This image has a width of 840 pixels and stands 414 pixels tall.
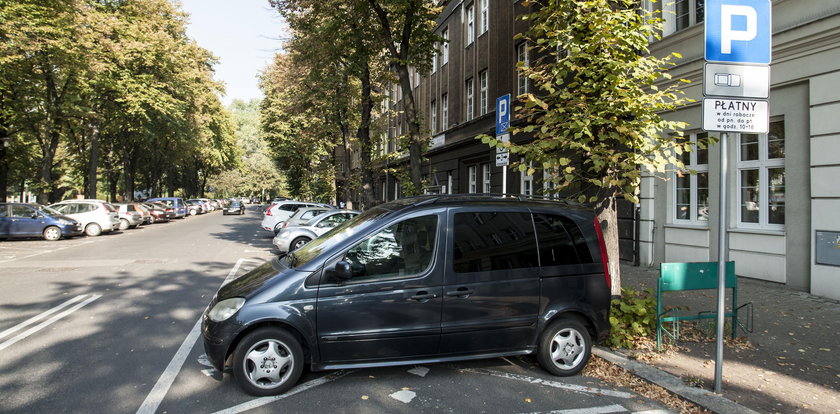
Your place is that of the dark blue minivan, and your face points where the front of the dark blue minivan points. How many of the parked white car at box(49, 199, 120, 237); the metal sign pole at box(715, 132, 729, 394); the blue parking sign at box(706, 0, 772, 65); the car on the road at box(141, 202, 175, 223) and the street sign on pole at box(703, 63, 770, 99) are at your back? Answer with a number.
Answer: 3

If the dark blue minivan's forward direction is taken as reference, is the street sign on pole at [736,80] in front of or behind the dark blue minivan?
behind

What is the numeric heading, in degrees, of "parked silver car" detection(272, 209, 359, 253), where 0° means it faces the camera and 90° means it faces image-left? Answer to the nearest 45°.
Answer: approximately 45°

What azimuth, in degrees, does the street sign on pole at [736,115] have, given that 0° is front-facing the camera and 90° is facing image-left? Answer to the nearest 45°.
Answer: approximately 0°

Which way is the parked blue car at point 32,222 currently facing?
to the viewer's right

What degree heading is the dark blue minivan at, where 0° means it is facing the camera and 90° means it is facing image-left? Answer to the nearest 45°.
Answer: approximately 90°

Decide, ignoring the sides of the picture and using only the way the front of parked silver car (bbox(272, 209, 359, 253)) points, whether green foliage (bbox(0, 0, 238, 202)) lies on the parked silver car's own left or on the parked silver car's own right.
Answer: on the parked silver car's own right

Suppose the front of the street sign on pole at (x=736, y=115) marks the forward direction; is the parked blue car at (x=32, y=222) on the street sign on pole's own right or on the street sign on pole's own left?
on the street sign on pole's own right

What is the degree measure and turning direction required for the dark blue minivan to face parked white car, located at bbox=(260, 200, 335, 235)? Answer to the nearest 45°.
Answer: approximately 90° to its right
